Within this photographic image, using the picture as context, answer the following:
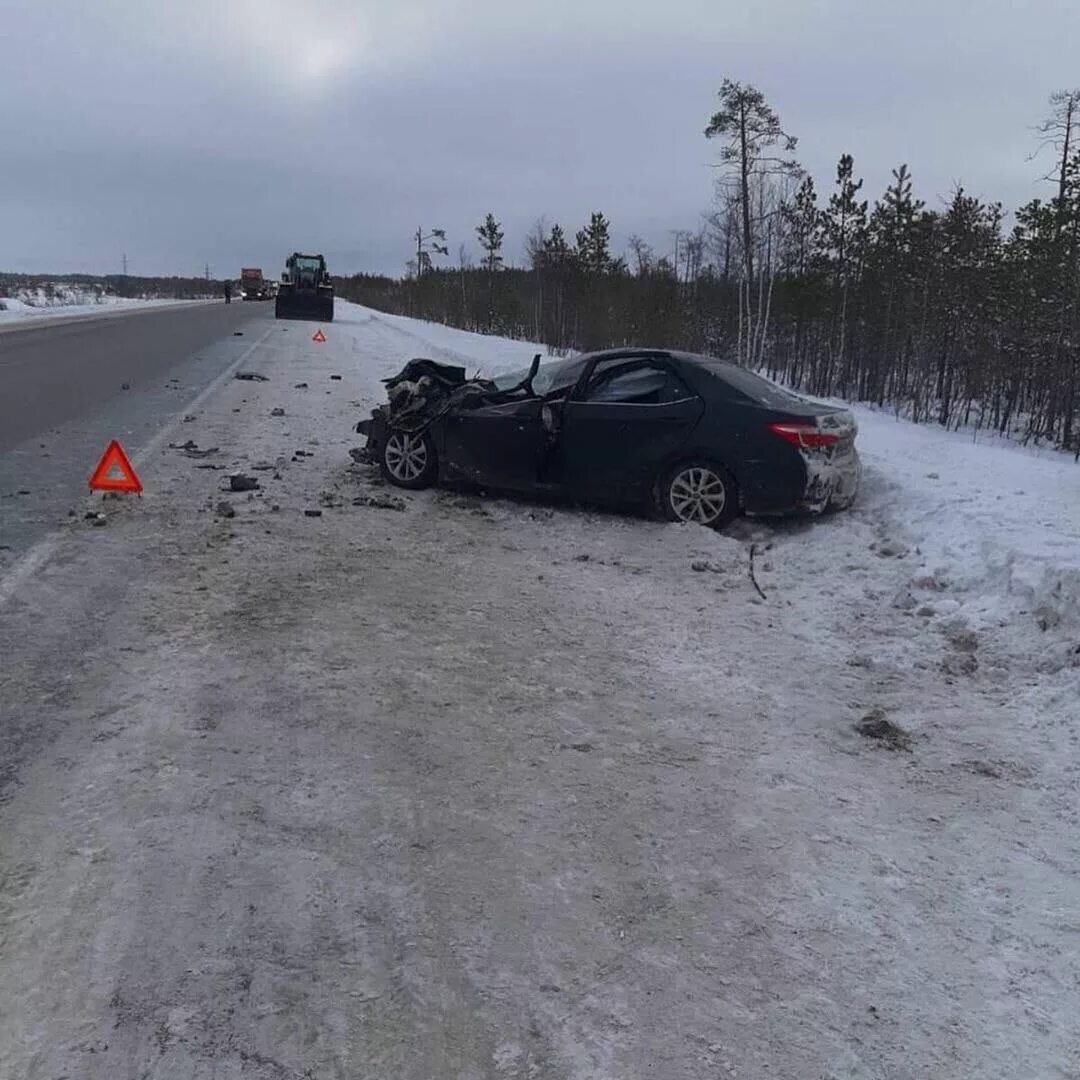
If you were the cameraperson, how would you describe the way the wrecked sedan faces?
facing away from the viewer and to the left of the viewer

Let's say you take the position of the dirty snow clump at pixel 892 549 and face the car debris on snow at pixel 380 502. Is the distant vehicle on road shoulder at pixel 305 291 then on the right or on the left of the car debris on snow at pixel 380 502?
right

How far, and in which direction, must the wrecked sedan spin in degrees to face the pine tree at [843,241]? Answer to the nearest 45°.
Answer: approximately 45° to its right

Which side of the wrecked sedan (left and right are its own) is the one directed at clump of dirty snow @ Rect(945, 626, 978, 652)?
back

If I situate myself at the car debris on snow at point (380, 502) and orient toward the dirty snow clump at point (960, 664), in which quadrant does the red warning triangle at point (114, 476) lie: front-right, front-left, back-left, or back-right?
back-right

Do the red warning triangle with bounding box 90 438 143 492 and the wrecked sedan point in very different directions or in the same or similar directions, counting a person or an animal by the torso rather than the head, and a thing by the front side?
very different directions

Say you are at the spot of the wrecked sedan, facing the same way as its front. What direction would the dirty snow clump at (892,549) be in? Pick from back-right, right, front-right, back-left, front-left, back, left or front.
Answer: back

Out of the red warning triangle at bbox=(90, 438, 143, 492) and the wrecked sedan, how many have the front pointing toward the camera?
1

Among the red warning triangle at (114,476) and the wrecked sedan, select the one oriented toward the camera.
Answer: the red warning triangle

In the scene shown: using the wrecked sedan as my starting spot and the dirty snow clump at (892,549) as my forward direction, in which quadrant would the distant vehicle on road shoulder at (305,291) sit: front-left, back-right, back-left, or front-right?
back-left

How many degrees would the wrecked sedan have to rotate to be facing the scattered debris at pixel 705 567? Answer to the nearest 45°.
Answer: approximately 135° to its left

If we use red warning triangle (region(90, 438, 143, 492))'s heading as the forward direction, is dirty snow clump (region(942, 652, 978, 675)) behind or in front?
in front

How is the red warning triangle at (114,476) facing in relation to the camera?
toward the camera

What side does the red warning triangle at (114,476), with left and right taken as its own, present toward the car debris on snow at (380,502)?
left

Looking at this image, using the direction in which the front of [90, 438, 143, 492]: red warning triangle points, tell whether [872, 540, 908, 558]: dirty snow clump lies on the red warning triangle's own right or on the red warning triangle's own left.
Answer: on the red warning triangle's own left

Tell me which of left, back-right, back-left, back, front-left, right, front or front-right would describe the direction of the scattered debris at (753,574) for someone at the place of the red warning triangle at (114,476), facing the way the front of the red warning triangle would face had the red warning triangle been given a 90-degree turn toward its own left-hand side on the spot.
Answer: front-right
